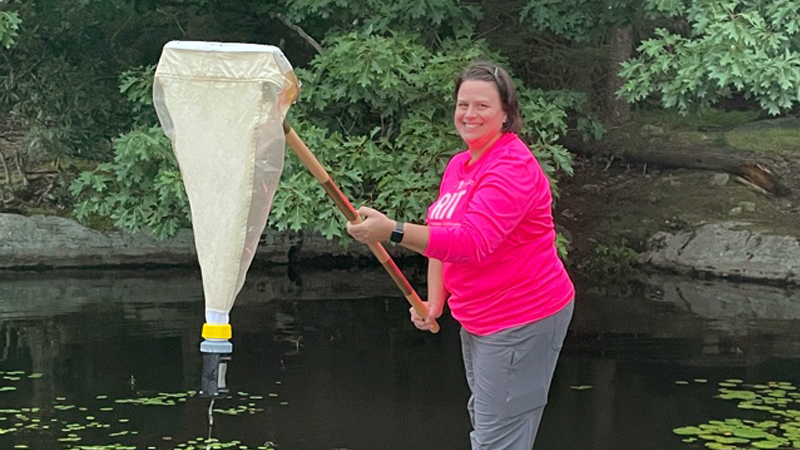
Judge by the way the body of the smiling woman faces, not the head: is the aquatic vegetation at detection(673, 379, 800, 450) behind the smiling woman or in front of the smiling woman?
behind

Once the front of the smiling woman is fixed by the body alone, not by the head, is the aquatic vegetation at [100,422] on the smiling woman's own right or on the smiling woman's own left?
on the smiling woman's own right

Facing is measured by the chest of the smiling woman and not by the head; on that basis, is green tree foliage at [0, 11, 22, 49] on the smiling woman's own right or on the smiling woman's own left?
on the smiling woman's own right

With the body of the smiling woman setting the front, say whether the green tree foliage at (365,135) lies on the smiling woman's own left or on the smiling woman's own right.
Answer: on the smiling woman's own right

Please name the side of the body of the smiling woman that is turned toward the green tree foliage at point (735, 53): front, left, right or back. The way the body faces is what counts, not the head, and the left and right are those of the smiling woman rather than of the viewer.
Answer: back

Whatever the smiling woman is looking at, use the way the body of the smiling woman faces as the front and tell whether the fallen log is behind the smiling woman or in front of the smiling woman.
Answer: behind

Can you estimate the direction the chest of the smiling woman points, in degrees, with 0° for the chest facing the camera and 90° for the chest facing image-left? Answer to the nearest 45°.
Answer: approximately 45°
